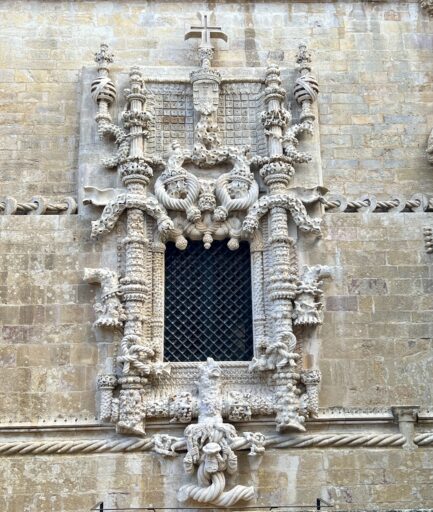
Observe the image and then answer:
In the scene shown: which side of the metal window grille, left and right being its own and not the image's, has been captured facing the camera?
front

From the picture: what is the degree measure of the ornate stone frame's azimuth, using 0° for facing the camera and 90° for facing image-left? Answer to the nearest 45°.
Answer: approximately 0°
